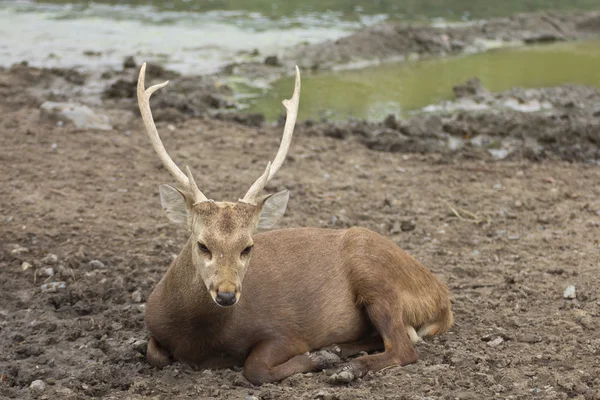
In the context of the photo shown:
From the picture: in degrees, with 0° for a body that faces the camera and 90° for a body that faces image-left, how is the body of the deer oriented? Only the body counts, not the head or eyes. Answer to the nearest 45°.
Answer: approximately 45°

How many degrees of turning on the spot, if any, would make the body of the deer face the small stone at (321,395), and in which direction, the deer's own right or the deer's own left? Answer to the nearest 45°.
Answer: approximately 45° to the deer's own left

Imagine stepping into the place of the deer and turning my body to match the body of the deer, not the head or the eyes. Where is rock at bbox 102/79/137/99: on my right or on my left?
on my right

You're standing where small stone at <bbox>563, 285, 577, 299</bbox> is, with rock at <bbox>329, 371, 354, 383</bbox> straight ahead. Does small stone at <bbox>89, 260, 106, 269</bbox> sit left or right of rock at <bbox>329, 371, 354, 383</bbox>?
right

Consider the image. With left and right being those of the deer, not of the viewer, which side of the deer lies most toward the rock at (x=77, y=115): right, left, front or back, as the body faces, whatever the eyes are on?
right

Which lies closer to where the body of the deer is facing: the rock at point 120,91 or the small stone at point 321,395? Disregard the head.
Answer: the small stone

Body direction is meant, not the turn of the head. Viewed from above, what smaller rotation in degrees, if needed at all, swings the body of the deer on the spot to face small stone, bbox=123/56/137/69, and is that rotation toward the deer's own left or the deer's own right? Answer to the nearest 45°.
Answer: approximately 135° to the deer's own right

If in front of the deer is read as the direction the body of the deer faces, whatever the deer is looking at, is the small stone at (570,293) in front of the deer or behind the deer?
behind

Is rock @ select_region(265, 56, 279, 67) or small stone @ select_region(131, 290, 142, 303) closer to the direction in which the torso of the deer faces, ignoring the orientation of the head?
the small stone

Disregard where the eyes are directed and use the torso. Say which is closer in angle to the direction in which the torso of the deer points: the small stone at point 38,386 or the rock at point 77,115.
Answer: the small stone
